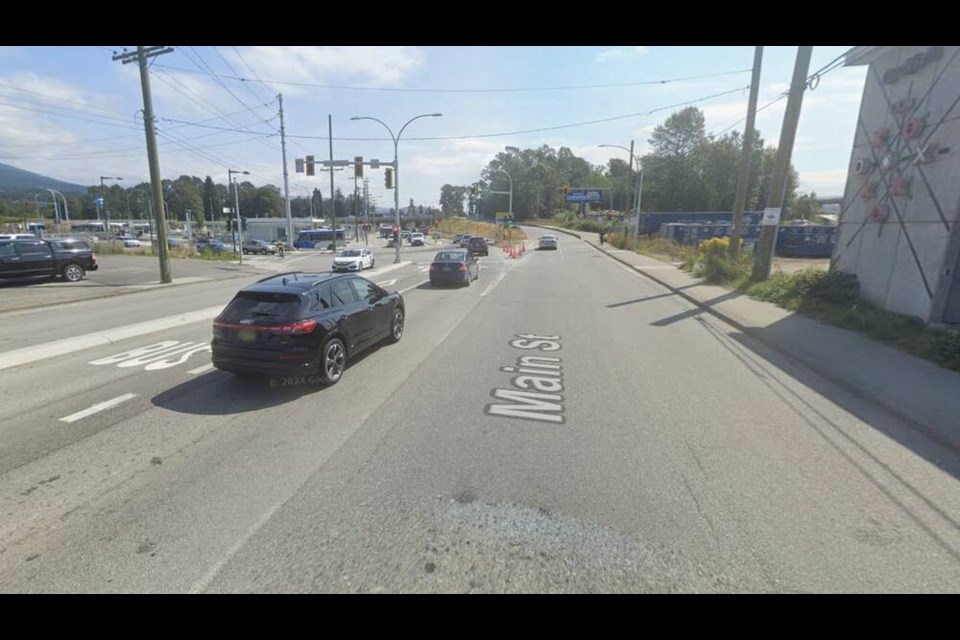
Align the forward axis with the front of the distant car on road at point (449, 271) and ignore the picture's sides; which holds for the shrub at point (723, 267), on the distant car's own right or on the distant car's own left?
on the distant car's own right

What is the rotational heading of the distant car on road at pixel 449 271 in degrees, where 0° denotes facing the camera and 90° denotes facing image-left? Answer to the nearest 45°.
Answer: approximately 180°

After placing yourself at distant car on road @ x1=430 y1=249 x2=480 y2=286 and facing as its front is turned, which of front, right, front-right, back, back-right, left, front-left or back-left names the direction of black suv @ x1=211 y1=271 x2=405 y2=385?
back

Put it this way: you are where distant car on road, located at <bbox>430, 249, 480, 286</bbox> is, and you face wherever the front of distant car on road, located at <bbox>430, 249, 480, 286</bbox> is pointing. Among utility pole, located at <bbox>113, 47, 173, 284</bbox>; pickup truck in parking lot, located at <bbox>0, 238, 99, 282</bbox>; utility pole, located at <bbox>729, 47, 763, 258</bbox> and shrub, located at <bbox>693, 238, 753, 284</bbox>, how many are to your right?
2

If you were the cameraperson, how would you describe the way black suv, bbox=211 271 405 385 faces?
facing away from the viewer and to the right of the viewer

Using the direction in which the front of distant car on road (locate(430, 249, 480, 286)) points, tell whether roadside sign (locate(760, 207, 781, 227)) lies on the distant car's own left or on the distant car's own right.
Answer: on the distant car's own right

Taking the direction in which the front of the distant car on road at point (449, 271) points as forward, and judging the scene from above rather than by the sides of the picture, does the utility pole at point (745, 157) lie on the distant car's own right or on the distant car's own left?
on the distant car's own right

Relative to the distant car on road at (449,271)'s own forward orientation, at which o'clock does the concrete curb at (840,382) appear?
The concrete curb is roughly at 5 o'clock from the distant car on road.

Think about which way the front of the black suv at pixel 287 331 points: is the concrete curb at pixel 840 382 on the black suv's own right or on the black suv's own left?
on the black suv's own right
